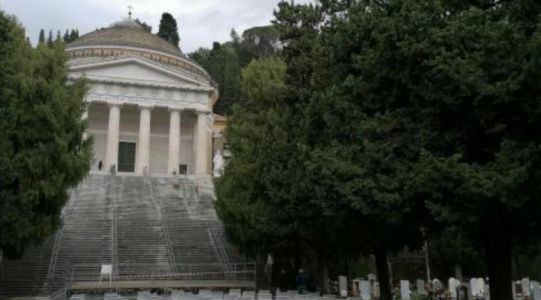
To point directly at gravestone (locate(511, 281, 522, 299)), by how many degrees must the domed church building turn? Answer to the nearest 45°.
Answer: approximately 45° to its left

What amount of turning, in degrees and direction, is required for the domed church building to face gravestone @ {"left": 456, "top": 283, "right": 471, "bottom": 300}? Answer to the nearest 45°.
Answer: approximately 45° to its left

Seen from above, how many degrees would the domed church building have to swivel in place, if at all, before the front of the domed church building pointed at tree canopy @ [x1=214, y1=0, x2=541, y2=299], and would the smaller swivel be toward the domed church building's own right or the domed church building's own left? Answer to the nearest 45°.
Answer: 0° — it already faces it

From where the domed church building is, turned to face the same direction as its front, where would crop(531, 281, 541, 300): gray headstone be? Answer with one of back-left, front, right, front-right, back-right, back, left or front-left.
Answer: front-left

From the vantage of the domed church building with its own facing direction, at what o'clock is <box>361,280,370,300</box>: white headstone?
The white headstone is roughly at 11 o'clock from the domed church building.

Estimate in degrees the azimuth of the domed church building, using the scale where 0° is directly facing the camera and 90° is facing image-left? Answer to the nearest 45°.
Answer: approximately 0°
